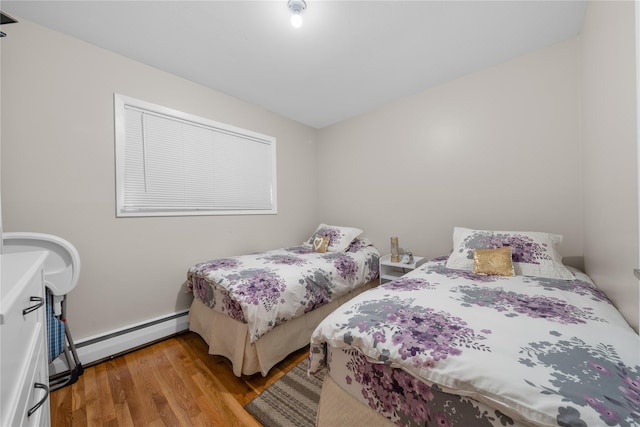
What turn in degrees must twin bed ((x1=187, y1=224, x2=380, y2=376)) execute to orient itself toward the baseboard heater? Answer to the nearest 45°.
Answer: approximately 45° to its right

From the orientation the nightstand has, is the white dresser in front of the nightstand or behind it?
in front

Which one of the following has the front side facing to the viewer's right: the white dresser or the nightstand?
the white dresser

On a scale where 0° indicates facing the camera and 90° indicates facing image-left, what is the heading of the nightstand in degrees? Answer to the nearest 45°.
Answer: approximately 45°

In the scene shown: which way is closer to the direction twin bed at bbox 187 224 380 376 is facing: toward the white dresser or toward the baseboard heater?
the white dresser

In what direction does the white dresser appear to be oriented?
to the viewer's right

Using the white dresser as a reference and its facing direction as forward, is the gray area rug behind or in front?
in front

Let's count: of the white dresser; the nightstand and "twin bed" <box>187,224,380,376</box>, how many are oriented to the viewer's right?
1

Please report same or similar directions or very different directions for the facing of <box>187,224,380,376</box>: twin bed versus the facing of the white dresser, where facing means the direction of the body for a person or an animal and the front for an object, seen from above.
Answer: very different directions

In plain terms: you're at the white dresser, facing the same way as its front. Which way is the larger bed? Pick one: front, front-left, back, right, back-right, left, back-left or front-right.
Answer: front-right

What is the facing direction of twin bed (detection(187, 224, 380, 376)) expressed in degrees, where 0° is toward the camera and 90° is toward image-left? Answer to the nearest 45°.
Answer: approximately 45°

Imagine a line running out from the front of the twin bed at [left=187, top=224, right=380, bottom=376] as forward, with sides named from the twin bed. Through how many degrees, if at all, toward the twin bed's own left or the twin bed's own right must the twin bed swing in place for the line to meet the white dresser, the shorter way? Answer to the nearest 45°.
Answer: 0° — it already faces it
